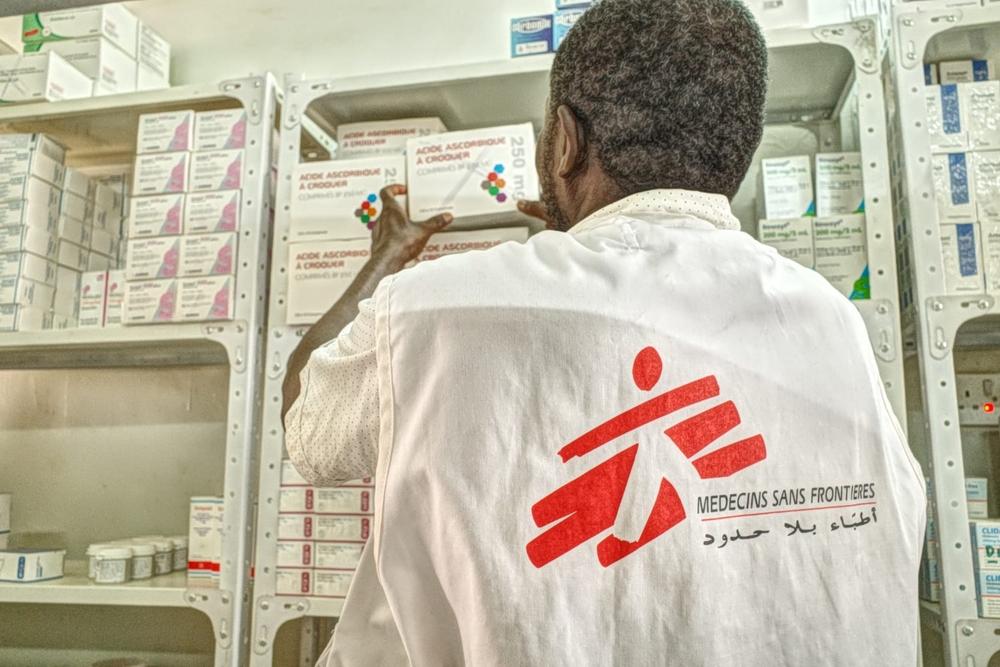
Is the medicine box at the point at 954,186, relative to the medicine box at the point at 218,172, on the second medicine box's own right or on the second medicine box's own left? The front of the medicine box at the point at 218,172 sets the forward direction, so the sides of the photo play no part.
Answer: on the second medicine box's own left

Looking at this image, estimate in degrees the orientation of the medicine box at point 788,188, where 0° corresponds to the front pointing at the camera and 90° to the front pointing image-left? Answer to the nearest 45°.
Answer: approximately 0°

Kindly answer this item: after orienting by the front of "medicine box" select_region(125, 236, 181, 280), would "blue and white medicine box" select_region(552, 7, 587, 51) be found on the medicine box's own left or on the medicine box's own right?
on the medicine box's own left

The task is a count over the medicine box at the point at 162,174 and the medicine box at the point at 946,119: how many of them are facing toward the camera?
2
